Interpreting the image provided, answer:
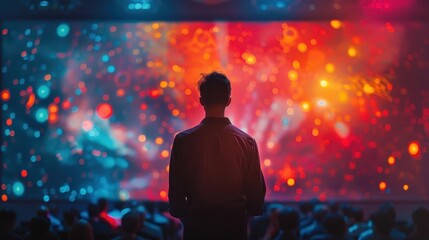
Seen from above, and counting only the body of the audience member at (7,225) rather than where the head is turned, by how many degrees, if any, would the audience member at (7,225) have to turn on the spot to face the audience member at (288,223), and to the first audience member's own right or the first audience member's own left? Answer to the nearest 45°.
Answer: approximately 90° to the first audience member's own right

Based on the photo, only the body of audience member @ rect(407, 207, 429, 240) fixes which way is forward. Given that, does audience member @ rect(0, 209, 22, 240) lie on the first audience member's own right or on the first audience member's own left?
on the first audience member's own left

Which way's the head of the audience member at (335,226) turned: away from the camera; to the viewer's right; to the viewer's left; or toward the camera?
away from the camera

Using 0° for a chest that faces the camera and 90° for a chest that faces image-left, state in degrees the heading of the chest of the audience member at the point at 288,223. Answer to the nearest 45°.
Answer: approximately 180°

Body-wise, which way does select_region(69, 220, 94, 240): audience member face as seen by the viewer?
away from the camera

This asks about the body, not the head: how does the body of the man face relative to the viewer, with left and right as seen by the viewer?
facing away from the viewer

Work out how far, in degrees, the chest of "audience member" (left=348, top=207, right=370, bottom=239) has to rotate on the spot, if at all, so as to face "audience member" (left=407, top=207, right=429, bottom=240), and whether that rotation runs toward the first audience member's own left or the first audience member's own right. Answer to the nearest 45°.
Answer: approximately 135° to the first audience member's own right

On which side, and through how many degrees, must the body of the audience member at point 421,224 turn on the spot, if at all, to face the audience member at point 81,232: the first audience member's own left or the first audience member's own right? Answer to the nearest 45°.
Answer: approximately 135° to the first audience member's own left

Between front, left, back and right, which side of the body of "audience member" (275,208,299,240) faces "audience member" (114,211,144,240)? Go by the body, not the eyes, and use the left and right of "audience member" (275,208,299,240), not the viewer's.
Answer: left

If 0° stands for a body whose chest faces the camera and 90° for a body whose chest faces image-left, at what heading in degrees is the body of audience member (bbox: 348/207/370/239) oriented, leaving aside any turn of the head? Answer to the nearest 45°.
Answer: approximately 180°

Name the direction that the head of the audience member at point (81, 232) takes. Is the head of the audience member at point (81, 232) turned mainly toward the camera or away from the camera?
away from the camera
